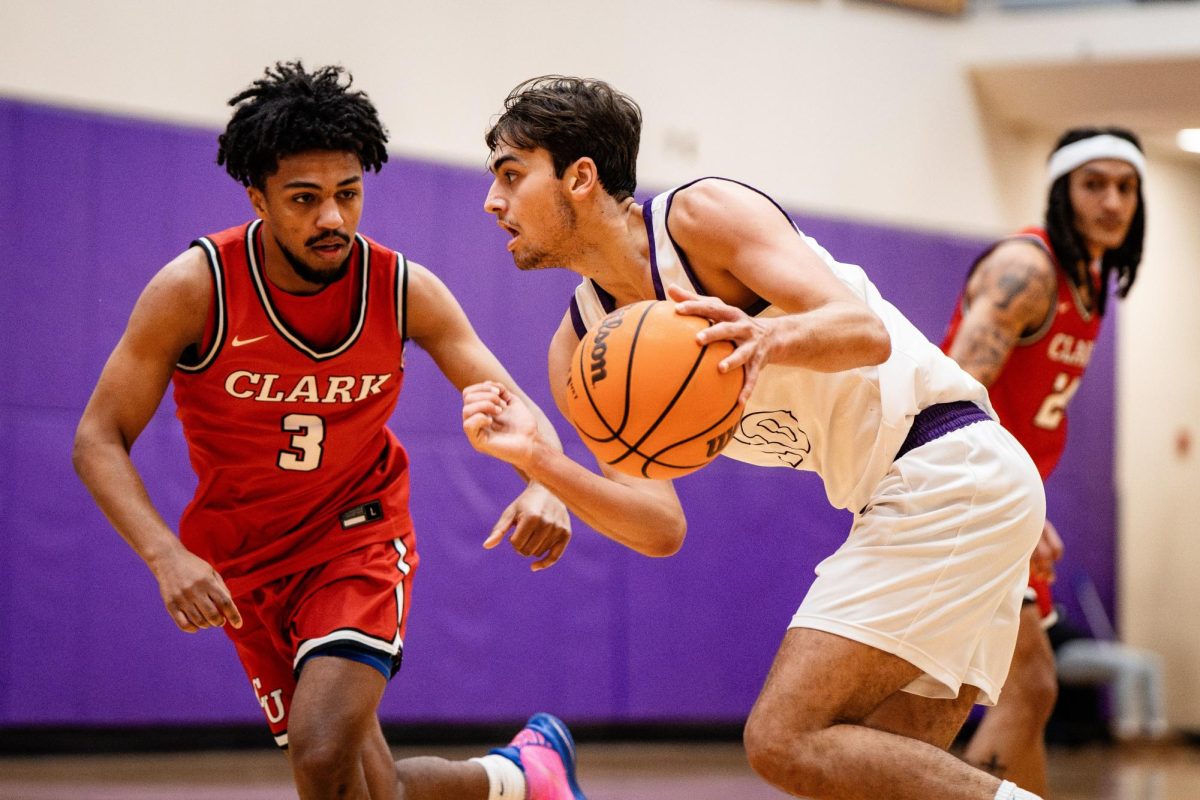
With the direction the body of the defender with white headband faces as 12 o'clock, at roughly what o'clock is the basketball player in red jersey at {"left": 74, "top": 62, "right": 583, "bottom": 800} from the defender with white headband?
The basketball player in red jersey is roughly at 3 o'clock from the defender with white headband.

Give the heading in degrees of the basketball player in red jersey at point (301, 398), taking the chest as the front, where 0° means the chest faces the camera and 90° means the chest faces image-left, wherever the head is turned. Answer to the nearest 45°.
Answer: approximately 0°

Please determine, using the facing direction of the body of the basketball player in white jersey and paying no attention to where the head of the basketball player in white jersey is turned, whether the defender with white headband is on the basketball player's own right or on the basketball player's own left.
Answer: on the basketball player's own right

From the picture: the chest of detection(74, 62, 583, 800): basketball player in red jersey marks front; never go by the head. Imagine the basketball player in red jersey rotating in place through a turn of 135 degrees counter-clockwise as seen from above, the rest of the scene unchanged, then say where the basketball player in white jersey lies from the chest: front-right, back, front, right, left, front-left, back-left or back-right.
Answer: right

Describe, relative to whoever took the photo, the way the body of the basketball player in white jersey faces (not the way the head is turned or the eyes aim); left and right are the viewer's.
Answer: facing to the left of the viewer

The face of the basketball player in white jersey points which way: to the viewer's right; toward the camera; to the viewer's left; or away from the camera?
to the viewer's left

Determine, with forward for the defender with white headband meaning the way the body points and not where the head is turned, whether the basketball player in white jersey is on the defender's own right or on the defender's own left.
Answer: on the defender's own right
